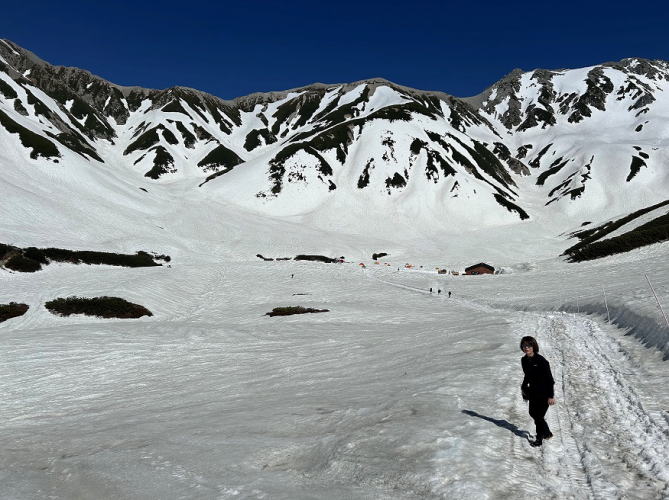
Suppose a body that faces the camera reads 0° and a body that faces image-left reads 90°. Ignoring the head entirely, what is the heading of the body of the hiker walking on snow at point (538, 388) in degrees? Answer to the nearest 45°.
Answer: approximately 45°
